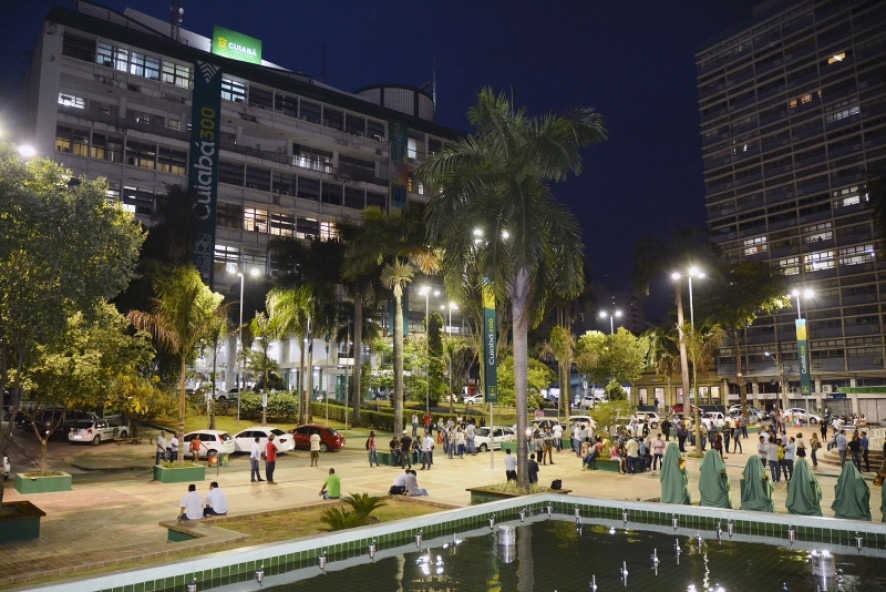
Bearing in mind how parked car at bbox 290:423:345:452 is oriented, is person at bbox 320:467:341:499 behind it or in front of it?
behind

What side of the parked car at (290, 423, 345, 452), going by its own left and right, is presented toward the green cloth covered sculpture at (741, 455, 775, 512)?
back

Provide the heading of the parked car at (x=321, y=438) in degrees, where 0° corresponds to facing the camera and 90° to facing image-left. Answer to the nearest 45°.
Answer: approximately 135°

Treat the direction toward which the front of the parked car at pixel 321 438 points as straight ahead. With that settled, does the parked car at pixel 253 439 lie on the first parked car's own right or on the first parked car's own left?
on the first parked car's own left
